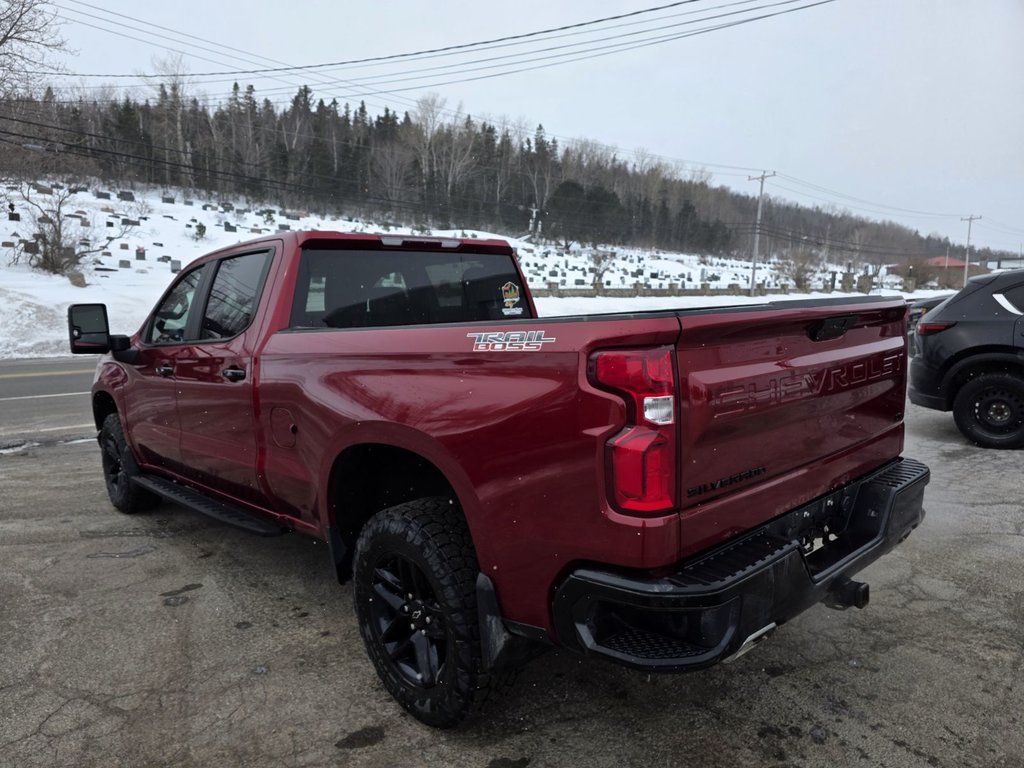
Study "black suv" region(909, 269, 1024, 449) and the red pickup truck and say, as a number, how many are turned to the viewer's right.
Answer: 1

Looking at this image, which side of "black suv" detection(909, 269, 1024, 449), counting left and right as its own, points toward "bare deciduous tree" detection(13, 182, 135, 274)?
back

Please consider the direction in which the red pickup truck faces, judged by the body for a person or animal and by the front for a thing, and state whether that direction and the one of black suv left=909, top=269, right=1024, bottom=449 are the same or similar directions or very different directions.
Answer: very different directions

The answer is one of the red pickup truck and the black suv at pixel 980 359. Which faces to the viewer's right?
the black suv

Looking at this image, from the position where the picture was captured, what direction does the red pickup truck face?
facing away from the viewer and to the left of the viewer

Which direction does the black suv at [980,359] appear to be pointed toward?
to the viewer's right

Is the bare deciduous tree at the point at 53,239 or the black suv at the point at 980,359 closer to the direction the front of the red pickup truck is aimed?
the bare deciduous tree

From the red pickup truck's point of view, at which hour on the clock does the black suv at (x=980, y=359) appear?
The black suv is roughly at 3 o'clock from the red pickup truck.

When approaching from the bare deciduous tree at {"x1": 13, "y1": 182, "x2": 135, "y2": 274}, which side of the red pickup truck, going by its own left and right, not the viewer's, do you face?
front
